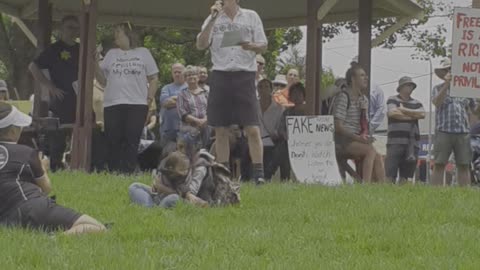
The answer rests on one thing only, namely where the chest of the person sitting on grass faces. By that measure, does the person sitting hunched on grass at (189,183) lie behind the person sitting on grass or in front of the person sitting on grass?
in front

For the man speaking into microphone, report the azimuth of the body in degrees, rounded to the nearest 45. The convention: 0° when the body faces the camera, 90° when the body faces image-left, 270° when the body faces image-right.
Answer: approximately 0°

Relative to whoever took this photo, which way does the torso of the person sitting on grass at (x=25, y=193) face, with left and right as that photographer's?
facing away from the viewer and to the right of the viewer

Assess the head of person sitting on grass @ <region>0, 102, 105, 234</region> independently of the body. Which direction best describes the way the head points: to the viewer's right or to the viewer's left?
to the viewer's right

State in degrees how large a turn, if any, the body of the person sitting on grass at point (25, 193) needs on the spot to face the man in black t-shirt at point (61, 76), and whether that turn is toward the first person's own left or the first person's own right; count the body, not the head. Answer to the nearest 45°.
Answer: approximately 45° to the first person's own left

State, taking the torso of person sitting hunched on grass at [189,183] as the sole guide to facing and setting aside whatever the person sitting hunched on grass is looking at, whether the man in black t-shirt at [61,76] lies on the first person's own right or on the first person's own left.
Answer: on the first person's own right

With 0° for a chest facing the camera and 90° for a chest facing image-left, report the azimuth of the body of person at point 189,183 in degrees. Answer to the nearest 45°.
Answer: approximately 45°

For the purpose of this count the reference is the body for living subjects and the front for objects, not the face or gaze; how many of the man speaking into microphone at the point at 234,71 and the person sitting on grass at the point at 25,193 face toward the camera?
1

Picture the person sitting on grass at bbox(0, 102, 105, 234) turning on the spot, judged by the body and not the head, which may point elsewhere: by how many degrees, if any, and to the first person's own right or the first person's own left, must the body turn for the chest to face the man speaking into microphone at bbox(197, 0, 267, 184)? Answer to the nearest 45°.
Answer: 0° — they already face them

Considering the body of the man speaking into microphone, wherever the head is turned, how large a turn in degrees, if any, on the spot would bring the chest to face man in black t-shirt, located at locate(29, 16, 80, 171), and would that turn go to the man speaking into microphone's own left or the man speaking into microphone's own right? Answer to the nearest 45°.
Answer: approximately 135° to the man speaking into microphone's own right

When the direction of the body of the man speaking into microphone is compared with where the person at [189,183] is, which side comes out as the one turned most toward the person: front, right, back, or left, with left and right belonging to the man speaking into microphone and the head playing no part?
front
